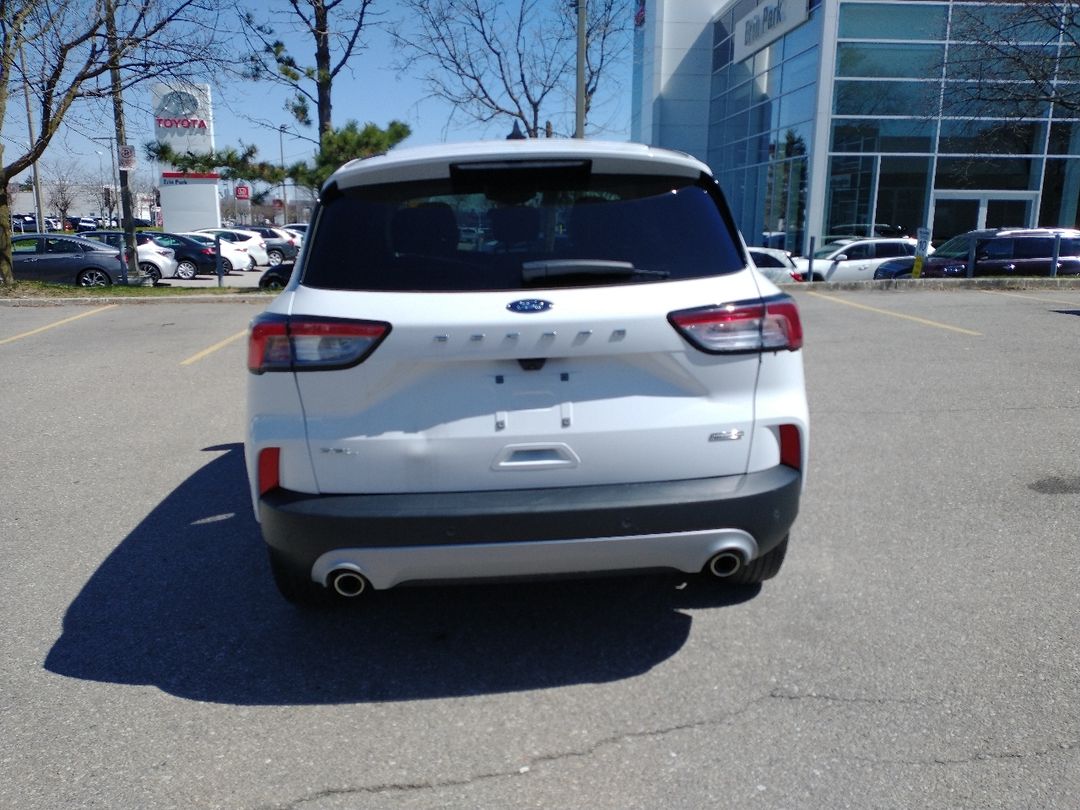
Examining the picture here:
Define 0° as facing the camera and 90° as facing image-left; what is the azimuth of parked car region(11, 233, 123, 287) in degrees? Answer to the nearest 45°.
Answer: approximately 90°

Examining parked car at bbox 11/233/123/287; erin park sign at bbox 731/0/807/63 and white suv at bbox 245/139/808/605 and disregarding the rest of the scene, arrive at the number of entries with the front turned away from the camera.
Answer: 1

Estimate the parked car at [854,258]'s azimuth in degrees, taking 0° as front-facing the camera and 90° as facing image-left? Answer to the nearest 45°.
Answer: approximately 45°

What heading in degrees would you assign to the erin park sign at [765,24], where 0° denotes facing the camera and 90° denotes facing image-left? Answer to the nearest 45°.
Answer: approximately 45°

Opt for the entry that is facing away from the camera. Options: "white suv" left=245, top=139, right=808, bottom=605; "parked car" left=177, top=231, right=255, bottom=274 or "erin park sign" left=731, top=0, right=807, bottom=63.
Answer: the white suv

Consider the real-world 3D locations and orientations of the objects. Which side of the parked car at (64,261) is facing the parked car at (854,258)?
back

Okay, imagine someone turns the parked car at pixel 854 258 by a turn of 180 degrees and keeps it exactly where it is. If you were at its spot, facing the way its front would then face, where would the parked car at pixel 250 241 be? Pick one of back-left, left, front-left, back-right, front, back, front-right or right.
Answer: back-left

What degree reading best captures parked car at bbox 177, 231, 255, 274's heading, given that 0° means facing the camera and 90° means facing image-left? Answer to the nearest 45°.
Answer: approximately 90°

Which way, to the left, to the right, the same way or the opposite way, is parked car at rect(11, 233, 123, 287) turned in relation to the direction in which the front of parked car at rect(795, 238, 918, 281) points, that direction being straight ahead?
the same way

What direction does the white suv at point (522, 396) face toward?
away from the camera
